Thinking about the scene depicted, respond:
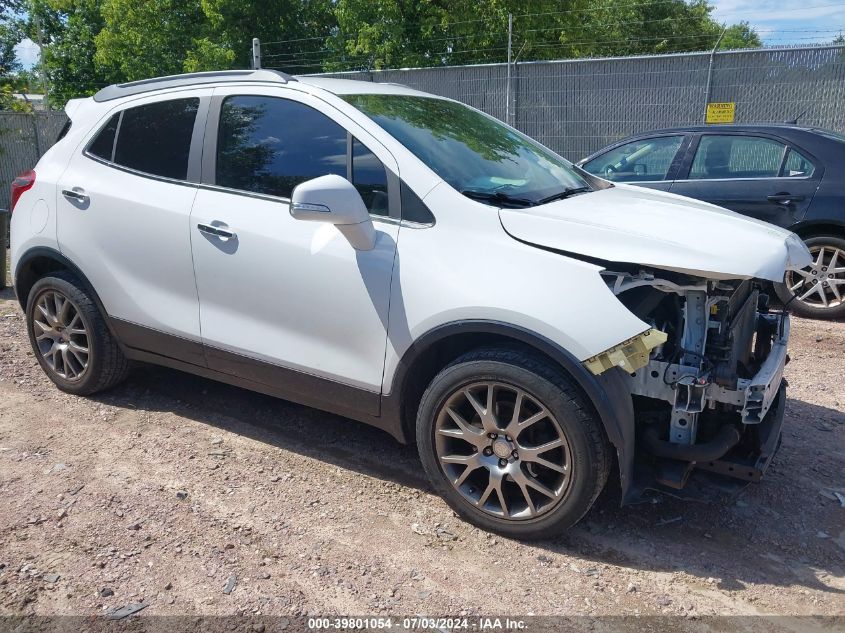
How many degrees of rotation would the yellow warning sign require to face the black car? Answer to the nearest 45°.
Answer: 0° — it already faces it

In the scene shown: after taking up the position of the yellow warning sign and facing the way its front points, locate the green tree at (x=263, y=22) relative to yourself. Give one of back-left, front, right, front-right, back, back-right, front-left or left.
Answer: back-right

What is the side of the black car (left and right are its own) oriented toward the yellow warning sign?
right

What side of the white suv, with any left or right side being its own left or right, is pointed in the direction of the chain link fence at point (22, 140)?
back

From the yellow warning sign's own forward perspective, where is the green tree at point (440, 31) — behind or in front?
behind

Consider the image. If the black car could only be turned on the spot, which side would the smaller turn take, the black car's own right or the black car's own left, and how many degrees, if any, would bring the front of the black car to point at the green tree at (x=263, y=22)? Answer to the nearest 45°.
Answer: approximately 45° to the black car's own right

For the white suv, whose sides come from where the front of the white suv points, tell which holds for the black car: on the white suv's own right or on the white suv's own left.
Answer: on the white suv's own left

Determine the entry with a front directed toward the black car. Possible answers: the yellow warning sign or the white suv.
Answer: the yellow warning sign

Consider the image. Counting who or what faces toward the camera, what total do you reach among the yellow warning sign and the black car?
1

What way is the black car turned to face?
to the viewer's left

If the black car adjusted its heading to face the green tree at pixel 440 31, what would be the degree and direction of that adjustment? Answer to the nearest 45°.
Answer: approximately 45° to its right

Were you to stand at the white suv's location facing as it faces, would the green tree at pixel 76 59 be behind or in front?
behind

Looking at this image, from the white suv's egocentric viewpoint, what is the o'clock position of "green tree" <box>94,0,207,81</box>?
The green tree is roughly at 7 o'clock from the white suv.

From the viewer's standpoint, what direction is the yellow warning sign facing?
toward the camera
